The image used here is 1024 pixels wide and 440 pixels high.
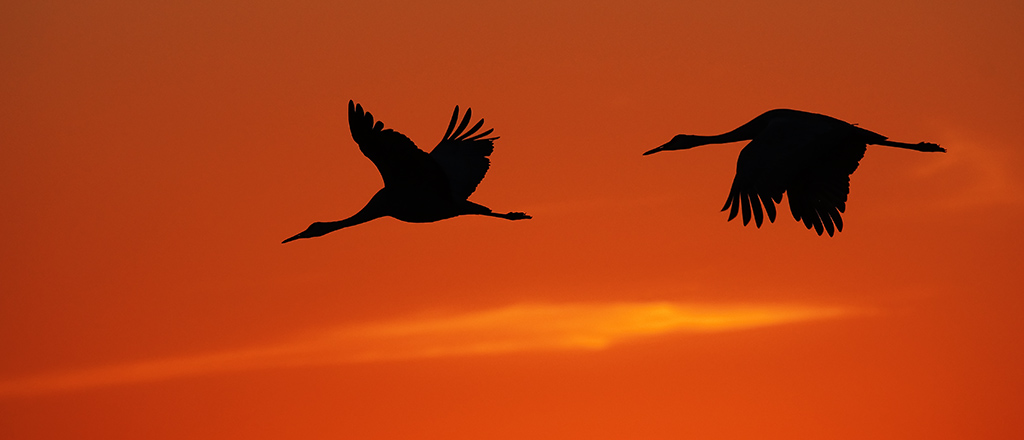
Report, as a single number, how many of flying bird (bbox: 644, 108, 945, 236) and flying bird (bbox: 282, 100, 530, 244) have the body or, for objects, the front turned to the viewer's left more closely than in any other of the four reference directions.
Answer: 2

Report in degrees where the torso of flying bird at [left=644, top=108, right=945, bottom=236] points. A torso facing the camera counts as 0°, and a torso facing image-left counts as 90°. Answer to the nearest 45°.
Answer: approximately 90°

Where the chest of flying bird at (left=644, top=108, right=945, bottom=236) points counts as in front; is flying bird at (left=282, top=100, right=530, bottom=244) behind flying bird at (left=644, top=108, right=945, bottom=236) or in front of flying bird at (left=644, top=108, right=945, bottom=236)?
in front

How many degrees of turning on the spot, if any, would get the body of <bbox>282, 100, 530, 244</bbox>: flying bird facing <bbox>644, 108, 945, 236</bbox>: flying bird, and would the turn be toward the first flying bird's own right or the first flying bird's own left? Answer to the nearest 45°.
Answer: approximately 180°

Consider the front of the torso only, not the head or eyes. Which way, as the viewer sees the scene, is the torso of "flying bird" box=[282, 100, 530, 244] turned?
to the viewer's left
